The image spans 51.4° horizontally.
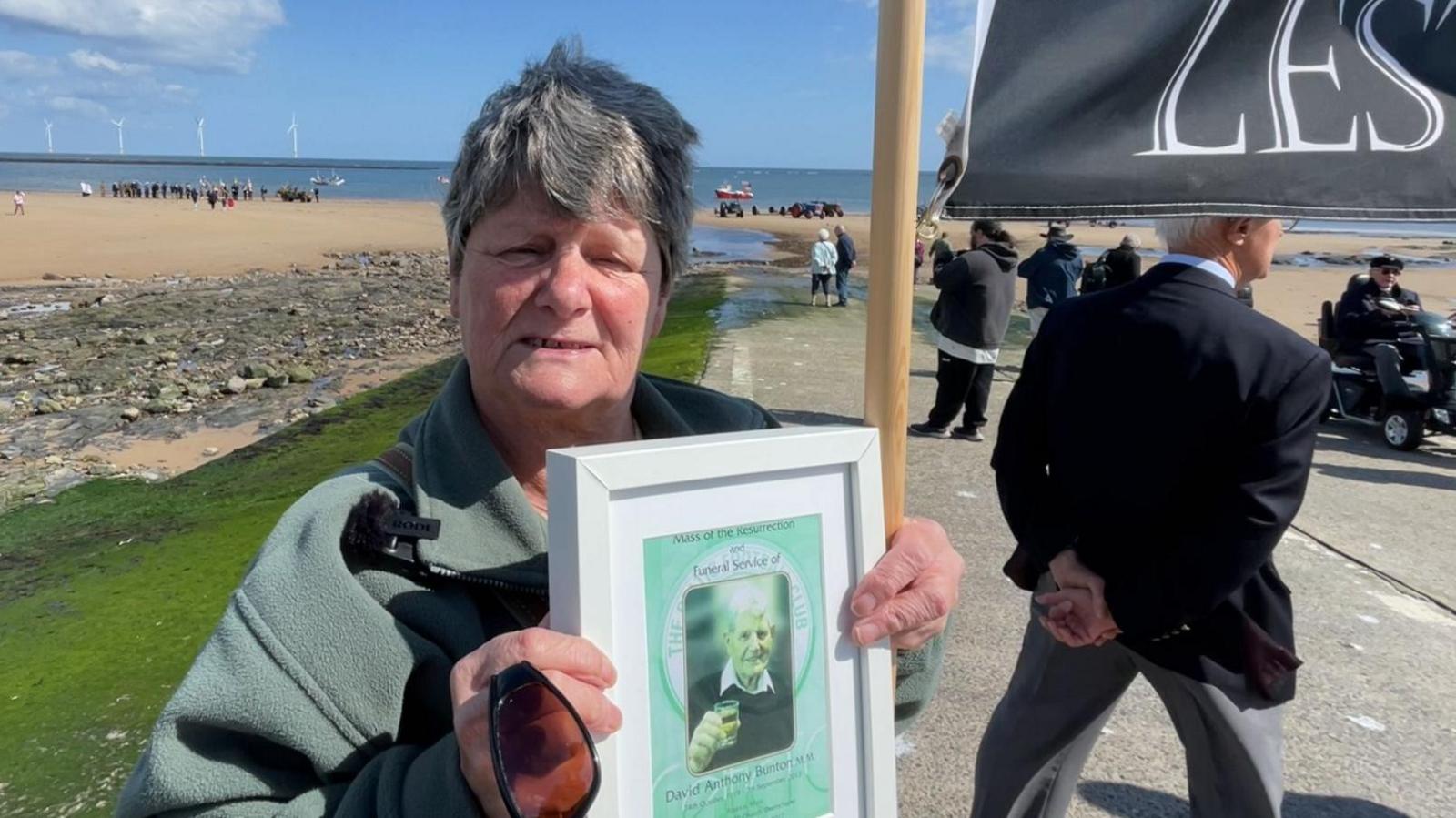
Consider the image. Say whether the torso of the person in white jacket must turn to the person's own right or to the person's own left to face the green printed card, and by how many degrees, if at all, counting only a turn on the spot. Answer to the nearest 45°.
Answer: approximately 180°

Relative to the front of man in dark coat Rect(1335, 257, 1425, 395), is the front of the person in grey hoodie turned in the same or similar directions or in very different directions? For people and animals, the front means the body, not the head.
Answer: very different directions

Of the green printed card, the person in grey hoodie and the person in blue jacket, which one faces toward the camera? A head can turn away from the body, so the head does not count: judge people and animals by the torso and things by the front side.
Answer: the green printed card

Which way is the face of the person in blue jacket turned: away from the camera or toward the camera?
away from the camera

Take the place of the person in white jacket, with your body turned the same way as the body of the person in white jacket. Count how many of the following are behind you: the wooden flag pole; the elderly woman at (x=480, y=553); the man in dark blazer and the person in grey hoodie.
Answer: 4

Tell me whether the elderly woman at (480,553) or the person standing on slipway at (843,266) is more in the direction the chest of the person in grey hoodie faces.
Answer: the person standing on slipway

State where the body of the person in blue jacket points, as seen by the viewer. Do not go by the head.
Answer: away from the camera

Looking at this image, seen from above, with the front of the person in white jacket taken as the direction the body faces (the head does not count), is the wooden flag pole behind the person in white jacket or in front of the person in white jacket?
behind

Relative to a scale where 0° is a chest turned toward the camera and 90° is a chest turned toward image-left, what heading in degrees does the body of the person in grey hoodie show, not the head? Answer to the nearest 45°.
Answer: approximately 135°

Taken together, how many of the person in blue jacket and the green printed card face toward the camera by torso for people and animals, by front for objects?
1

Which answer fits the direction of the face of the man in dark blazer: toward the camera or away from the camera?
away from the camera

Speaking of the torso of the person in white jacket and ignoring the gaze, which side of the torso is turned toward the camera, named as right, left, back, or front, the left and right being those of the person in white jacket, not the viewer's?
back

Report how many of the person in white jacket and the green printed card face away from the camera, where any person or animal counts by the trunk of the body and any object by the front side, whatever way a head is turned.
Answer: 1
